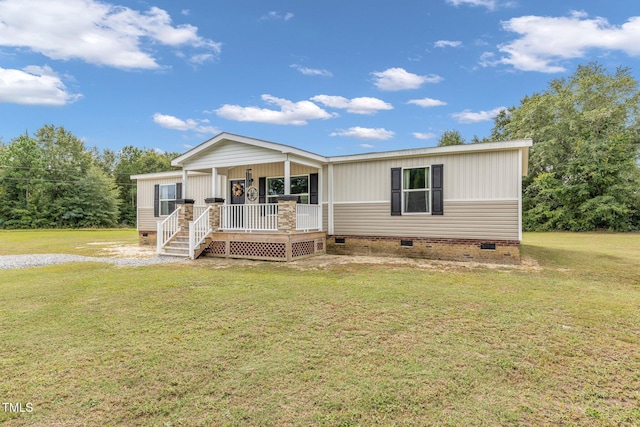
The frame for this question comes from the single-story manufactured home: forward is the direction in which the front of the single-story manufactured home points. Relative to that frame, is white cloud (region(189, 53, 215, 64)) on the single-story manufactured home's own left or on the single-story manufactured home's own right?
on the single-story manufactured home's own right

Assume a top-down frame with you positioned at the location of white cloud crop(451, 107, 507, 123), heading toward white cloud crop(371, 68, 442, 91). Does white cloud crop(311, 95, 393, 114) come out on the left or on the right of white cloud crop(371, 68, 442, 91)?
right

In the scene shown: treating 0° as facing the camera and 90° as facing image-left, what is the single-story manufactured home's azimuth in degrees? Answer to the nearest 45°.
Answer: approximately 45°

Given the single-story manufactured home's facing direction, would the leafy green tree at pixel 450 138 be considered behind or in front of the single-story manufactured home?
behind

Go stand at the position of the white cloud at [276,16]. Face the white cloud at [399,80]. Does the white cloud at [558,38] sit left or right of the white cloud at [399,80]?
right

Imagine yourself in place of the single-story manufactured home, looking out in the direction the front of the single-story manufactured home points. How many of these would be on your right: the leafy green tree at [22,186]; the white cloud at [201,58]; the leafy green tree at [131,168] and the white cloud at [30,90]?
4

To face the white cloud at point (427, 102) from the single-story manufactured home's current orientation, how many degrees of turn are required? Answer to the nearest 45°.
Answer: approximately 135° to its right

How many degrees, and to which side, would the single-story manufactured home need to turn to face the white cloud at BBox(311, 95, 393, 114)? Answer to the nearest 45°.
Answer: approximately 135° to its right

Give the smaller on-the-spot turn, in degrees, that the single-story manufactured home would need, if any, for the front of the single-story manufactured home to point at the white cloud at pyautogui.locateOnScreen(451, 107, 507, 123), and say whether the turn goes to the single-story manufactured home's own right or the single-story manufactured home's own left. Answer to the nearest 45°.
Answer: approximately 180°

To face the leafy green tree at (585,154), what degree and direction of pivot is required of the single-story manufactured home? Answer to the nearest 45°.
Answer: approximately 180°
